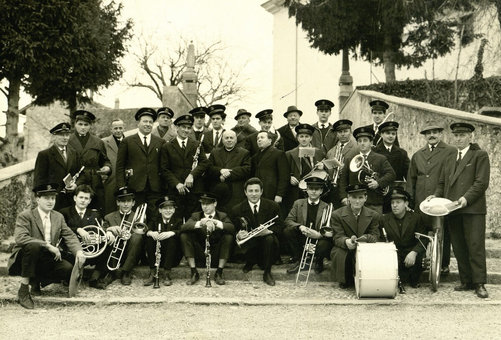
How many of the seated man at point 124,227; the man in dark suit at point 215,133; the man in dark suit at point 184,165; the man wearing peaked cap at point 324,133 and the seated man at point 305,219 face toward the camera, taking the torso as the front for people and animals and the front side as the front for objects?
5

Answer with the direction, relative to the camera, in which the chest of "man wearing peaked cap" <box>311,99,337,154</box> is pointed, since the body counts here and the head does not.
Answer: toward the camera

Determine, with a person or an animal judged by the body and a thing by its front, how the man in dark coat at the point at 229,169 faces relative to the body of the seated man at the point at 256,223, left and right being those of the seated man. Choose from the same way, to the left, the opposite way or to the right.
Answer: the same way

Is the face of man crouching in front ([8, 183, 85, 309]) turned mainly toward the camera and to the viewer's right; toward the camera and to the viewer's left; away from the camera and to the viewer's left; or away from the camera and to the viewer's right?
toward the camera and to the viewer's right

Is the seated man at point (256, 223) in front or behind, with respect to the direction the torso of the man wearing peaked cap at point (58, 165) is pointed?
in front

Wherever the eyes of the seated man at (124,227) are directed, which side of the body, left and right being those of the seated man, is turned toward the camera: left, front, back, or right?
front

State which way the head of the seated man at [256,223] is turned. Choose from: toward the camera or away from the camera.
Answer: toward the camera

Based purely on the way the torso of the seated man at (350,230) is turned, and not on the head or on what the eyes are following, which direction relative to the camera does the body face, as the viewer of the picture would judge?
toward the camera

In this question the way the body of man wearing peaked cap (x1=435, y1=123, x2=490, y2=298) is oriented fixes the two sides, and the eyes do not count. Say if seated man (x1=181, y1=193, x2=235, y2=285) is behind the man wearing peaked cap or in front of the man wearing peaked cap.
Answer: in front

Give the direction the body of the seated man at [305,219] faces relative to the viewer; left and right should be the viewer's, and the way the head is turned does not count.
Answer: facing the viewer

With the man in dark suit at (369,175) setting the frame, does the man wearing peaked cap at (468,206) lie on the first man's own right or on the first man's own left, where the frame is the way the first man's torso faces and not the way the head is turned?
on the first man's own left

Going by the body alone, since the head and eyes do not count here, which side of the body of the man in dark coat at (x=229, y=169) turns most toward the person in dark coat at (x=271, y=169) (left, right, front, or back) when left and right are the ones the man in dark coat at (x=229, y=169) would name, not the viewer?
left

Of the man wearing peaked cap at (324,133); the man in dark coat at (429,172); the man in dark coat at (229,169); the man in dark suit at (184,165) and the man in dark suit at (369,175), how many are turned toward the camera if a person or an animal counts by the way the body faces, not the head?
5

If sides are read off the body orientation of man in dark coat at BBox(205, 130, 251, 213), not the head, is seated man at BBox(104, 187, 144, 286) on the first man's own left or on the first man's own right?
on the first man's own right
